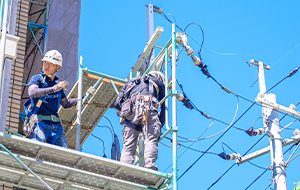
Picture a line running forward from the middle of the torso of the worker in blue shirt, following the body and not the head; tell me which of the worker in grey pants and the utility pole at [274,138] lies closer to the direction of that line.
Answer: the worker in grey pants

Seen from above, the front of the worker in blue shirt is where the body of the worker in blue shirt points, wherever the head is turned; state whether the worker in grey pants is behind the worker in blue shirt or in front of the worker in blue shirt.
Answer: in front

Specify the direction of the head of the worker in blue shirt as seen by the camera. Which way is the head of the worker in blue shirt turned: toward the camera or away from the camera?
toward the camera

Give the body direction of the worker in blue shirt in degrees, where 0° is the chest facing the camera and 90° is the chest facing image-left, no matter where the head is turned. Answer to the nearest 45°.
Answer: approximately 315°

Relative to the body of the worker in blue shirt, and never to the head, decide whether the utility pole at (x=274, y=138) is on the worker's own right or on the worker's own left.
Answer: on the worker's own left
